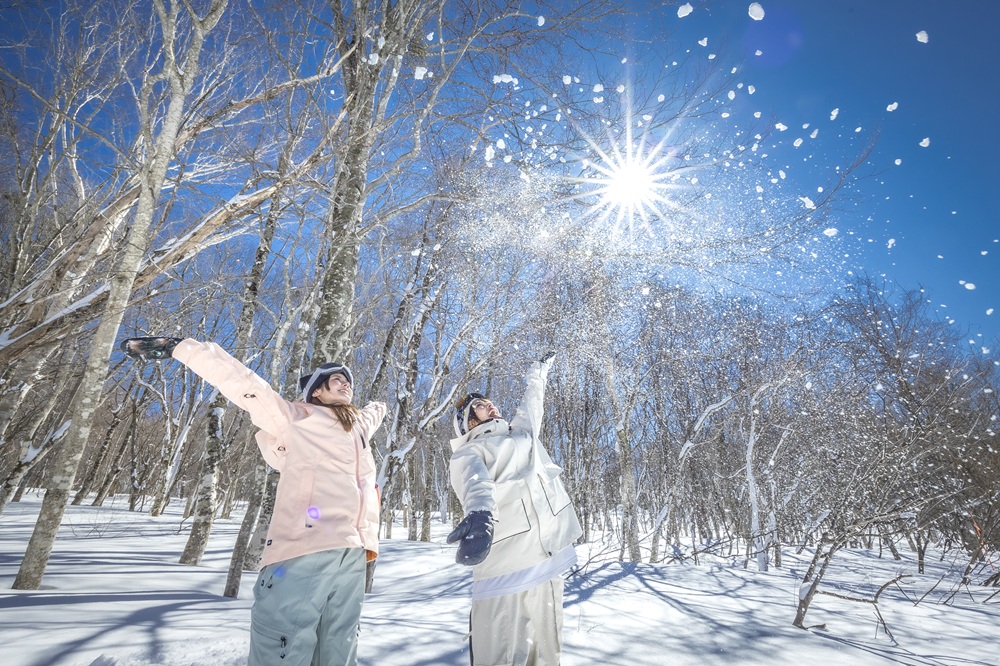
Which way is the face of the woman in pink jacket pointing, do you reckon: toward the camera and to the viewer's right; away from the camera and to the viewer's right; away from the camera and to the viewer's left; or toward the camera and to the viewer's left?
toward the camera and to the viewer's right

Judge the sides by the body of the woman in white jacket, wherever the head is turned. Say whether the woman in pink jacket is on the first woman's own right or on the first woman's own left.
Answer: on the first woman's own right

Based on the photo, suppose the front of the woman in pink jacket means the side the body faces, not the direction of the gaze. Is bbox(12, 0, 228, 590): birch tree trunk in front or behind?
behind

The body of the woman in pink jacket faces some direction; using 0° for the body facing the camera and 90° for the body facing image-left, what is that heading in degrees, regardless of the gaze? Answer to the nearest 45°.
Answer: approximately 315°
